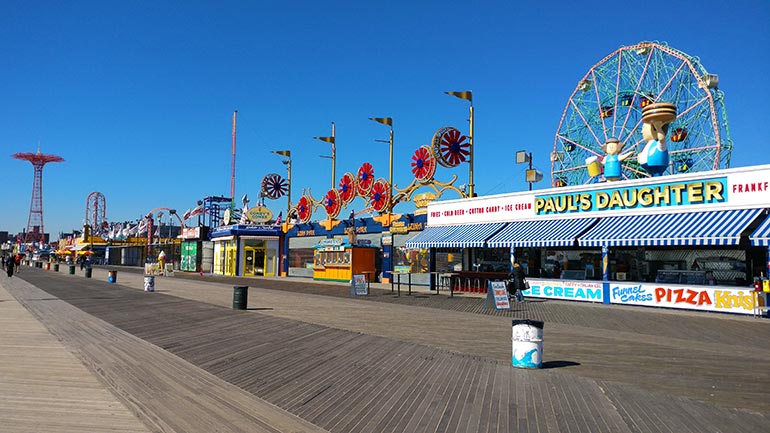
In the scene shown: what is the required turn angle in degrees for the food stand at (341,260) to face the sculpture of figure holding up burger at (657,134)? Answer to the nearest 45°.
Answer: approximately 90° to its left

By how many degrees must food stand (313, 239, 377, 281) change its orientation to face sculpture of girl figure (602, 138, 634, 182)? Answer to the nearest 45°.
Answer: approximately 90° to its left

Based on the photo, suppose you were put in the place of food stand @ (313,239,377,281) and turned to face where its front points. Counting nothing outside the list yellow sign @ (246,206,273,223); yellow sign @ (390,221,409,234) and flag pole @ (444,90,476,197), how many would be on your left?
2

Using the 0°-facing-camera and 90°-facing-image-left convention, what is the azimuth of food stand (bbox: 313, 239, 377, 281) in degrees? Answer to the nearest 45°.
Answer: approximately 45°

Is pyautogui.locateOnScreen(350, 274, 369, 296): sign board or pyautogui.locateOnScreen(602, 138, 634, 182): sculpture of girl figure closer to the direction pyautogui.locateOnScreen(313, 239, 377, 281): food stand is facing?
the sign board

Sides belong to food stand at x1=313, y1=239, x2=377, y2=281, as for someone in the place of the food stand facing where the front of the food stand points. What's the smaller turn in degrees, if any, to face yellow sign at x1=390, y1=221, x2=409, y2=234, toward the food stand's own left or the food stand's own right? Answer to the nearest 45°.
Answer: approximately 90° to the food stand's own left

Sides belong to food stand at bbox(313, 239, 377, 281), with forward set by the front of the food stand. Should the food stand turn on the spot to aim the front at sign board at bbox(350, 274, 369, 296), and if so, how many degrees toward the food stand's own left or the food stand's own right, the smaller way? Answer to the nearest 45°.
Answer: approximately 45° to the food stand's own left

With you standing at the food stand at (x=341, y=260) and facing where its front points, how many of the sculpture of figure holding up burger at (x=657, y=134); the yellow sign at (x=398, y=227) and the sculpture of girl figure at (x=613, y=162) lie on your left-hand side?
3

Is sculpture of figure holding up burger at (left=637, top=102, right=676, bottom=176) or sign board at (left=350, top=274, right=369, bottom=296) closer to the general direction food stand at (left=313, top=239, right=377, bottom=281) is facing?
the sign board

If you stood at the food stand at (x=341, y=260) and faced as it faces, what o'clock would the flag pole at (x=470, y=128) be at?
The flag pole is roughly at 9 o'clock from the food stand.
